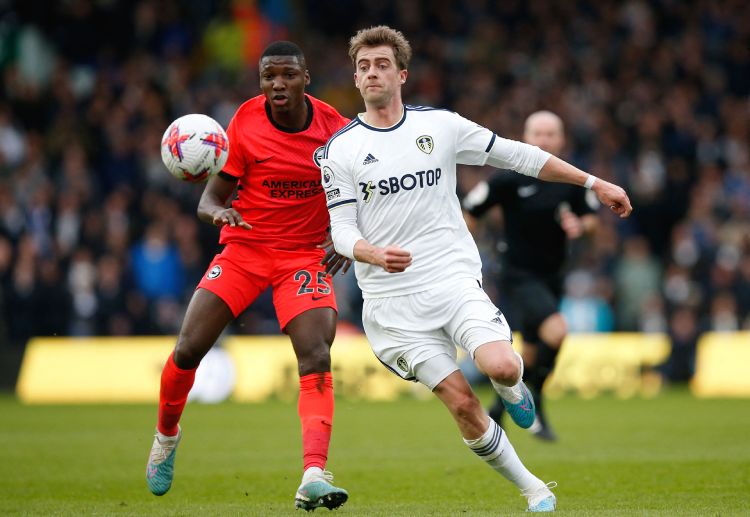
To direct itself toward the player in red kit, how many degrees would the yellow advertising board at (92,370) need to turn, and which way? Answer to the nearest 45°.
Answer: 0° — it already faces them

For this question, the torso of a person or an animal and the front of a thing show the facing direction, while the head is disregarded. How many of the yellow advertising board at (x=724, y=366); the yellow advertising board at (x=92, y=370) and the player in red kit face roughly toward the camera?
3

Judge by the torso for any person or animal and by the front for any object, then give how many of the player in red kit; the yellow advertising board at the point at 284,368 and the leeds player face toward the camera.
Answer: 3

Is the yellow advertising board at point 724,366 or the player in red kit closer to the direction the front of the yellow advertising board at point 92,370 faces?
the player in red kit

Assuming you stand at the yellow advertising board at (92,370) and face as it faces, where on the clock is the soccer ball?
The soccer ball is roughly at 12 o'clock from the yellow advertising board.

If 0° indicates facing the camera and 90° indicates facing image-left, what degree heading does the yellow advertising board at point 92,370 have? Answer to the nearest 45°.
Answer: approximately 0°

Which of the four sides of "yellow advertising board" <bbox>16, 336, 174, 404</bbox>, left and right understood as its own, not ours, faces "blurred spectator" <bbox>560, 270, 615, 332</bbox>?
left

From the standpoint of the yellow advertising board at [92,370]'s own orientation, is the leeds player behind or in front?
in front

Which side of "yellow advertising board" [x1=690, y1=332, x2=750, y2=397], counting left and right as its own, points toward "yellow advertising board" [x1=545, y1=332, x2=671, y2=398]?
right
